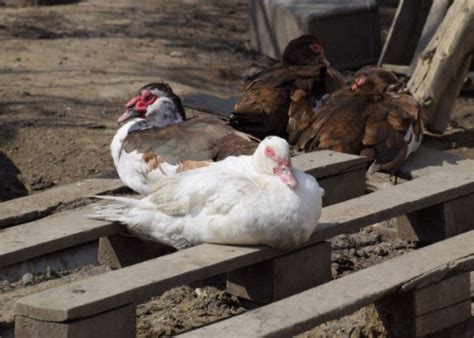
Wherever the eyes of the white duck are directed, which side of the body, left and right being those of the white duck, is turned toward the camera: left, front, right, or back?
right

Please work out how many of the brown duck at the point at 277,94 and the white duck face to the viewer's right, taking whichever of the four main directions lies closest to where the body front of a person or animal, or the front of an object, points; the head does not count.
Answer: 2

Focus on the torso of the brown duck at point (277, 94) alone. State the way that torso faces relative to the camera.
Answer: to the viewer's right

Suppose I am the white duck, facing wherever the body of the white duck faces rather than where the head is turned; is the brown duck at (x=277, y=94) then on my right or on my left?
on my left
